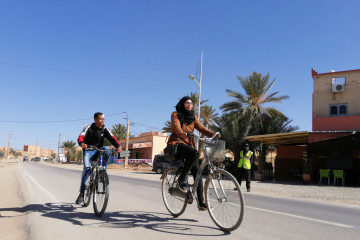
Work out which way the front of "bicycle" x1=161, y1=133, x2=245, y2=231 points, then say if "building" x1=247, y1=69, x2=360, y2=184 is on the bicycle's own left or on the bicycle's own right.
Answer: on the bicycle's own left

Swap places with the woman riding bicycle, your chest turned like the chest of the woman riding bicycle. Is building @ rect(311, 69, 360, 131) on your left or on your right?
on your left

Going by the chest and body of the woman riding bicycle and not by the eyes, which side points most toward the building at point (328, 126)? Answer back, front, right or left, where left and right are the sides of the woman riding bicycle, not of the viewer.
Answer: left

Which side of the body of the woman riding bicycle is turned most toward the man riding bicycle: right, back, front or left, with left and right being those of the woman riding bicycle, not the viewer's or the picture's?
back

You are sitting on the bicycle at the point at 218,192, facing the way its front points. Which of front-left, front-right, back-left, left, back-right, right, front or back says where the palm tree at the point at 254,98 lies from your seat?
back-left

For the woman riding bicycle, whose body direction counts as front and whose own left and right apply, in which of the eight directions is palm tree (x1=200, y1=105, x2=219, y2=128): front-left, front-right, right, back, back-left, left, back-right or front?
back-left
